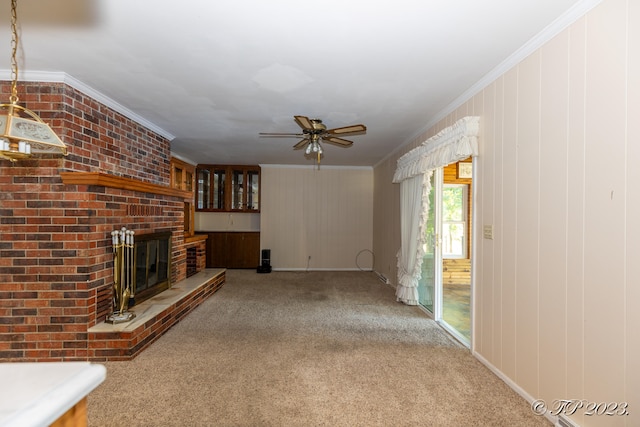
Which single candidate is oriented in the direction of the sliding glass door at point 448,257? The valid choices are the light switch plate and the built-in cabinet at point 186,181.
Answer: the built-in cabinet

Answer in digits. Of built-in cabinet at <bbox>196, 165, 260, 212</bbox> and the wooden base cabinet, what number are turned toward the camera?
2

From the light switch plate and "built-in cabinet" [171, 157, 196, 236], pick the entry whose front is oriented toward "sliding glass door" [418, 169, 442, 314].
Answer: the built-in cabinet

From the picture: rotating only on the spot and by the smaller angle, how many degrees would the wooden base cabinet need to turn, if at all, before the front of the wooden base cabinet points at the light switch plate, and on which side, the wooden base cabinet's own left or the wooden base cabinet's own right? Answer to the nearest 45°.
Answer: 0° — it already faces it

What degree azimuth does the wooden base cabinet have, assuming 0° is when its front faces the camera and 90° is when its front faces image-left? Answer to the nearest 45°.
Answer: approximately 0°

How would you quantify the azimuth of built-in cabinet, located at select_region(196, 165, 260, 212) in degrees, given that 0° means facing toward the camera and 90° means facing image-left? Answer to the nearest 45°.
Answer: approximately 0°

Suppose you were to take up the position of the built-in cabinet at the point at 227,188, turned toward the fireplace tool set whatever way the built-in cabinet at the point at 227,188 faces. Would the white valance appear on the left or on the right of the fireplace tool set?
left

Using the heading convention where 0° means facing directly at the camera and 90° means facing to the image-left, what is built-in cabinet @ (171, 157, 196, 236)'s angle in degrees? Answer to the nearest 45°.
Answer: approximately 315°

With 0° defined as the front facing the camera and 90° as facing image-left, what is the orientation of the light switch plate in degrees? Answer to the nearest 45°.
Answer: approximately 45°

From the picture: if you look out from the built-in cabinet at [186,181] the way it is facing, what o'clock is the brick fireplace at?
The brick fireplace is roughly at 2 o'clock from the built-in cabinet.
